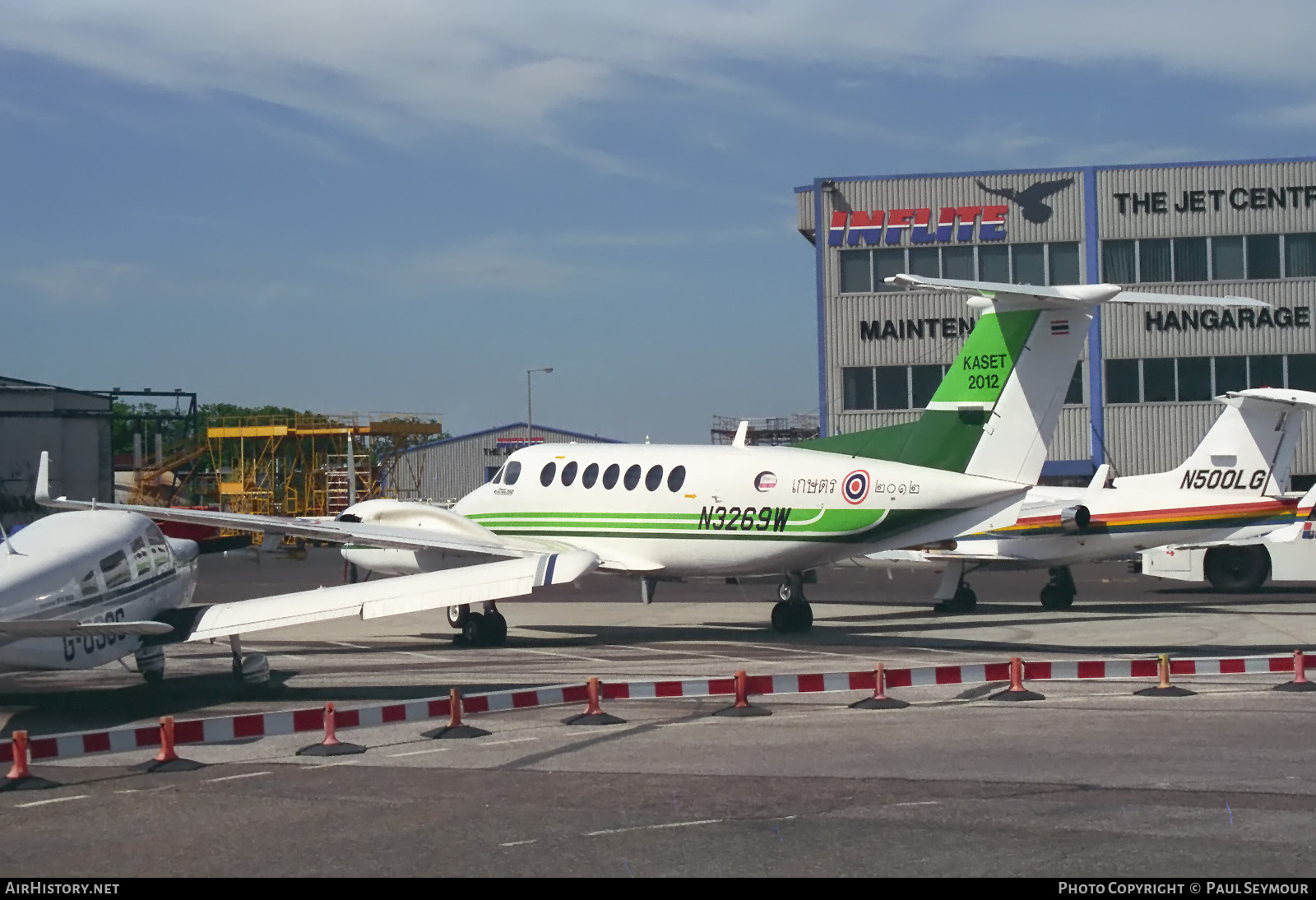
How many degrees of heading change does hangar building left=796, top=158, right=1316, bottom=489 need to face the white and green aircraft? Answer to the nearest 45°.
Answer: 0° — it already faces it

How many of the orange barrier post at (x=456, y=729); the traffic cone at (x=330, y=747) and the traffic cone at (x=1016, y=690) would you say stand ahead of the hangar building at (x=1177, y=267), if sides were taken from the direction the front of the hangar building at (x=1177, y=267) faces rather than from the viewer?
3

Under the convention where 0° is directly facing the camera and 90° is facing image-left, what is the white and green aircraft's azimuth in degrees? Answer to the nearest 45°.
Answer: approximately 135°

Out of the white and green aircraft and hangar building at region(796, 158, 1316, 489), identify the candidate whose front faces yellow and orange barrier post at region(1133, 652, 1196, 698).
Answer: the hangar building

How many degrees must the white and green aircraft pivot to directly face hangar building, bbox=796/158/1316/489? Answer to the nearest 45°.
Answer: approximately 90° to its right

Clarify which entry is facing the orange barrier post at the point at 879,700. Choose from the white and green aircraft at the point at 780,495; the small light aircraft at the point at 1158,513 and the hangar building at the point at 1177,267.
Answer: the hangar building

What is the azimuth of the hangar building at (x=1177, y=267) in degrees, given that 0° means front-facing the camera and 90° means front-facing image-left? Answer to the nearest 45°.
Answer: approximately 0°

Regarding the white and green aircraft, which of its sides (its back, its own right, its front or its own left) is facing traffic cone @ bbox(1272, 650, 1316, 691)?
back

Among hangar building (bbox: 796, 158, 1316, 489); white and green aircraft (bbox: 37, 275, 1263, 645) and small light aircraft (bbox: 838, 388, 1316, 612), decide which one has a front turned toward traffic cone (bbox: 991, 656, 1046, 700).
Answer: the hangar building

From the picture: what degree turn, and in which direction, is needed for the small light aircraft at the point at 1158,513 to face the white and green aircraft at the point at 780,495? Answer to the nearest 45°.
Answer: approximately 90° to its left
